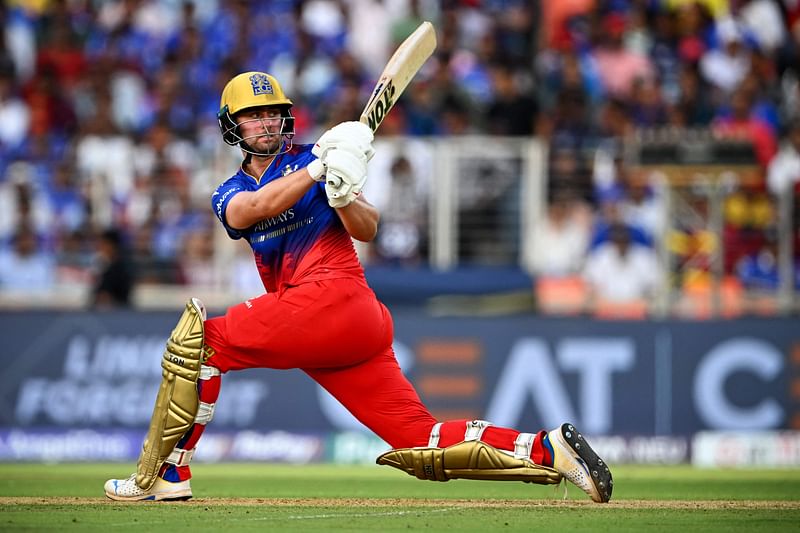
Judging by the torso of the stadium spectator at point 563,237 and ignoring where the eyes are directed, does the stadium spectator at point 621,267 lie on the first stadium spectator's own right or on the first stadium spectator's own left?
on the first stadium spectator's own left

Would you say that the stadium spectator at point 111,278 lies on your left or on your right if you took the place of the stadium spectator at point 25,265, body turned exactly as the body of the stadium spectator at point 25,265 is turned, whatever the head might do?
on your left

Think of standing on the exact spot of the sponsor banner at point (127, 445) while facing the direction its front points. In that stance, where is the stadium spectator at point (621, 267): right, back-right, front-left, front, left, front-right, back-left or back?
left

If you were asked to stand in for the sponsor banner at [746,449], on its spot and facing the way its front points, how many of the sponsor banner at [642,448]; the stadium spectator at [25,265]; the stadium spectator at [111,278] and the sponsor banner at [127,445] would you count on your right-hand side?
4

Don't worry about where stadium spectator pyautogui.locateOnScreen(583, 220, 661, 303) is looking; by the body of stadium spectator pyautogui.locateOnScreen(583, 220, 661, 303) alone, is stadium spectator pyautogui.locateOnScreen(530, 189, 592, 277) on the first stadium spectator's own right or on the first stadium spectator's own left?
on the first stadium spectator's own right

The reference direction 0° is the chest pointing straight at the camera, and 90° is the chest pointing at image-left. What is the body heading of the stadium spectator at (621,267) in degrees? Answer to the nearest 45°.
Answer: approximately 0°

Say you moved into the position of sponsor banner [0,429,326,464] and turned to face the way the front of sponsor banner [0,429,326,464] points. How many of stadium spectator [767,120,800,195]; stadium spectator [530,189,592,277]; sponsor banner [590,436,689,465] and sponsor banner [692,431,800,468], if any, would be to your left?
4

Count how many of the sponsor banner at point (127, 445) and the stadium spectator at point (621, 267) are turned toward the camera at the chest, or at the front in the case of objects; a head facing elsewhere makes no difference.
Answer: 2

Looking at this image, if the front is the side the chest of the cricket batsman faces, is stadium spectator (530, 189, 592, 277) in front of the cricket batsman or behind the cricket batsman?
behind
